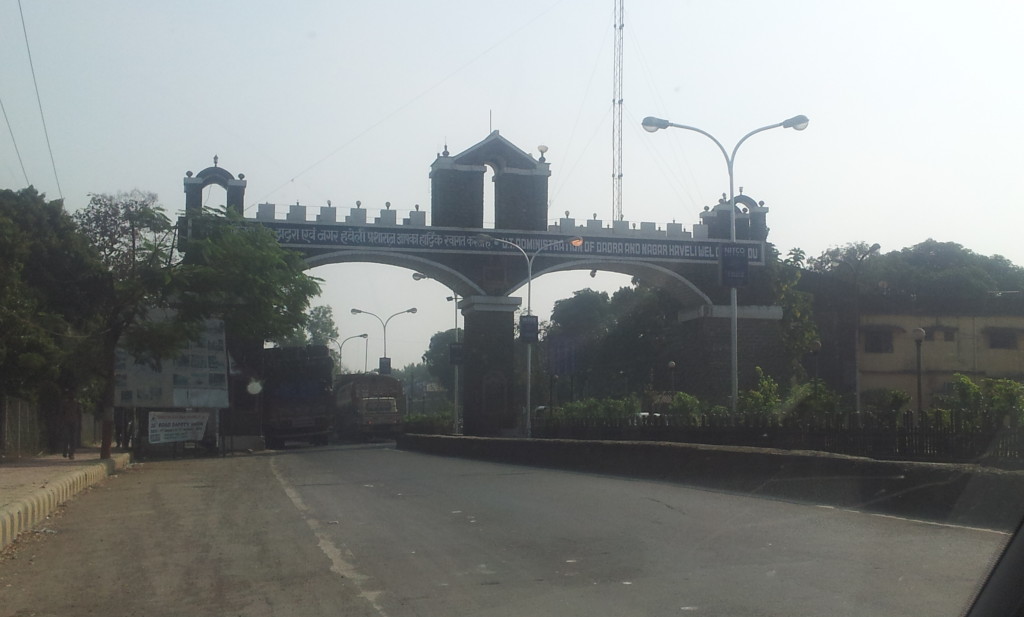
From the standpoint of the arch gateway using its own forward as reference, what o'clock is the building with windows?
The building with windows is roughly at 9 o'clock from the arch gateway.

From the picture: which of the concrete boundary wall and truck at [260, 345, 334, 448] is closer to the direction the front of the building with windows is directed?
the concrete boundary wall

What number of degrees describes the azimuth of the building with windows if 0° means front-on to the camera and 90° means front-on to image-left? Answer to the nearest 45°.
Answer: approximately 0°

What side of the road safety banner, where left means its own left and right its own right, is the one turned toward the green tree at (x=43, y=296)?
right

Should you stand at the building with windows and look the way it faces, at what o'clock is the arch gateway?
The arch gateway is roughly at 2 o'clock from the building with windows.

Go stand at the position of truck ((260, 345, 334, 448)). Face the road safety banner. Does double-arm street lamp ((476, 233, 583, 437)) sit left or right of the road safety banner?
left

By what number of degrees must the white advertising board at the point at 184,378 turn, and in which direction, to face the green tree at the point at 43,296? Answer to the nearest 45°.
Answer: approximately 90° to its right

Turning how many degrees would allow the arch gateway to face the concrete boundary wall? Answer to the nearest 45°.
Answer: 0° — it already faces it

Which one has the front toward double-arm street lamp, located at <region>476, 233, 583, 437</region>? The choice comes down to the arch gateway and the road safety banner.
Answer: the arch gateway
